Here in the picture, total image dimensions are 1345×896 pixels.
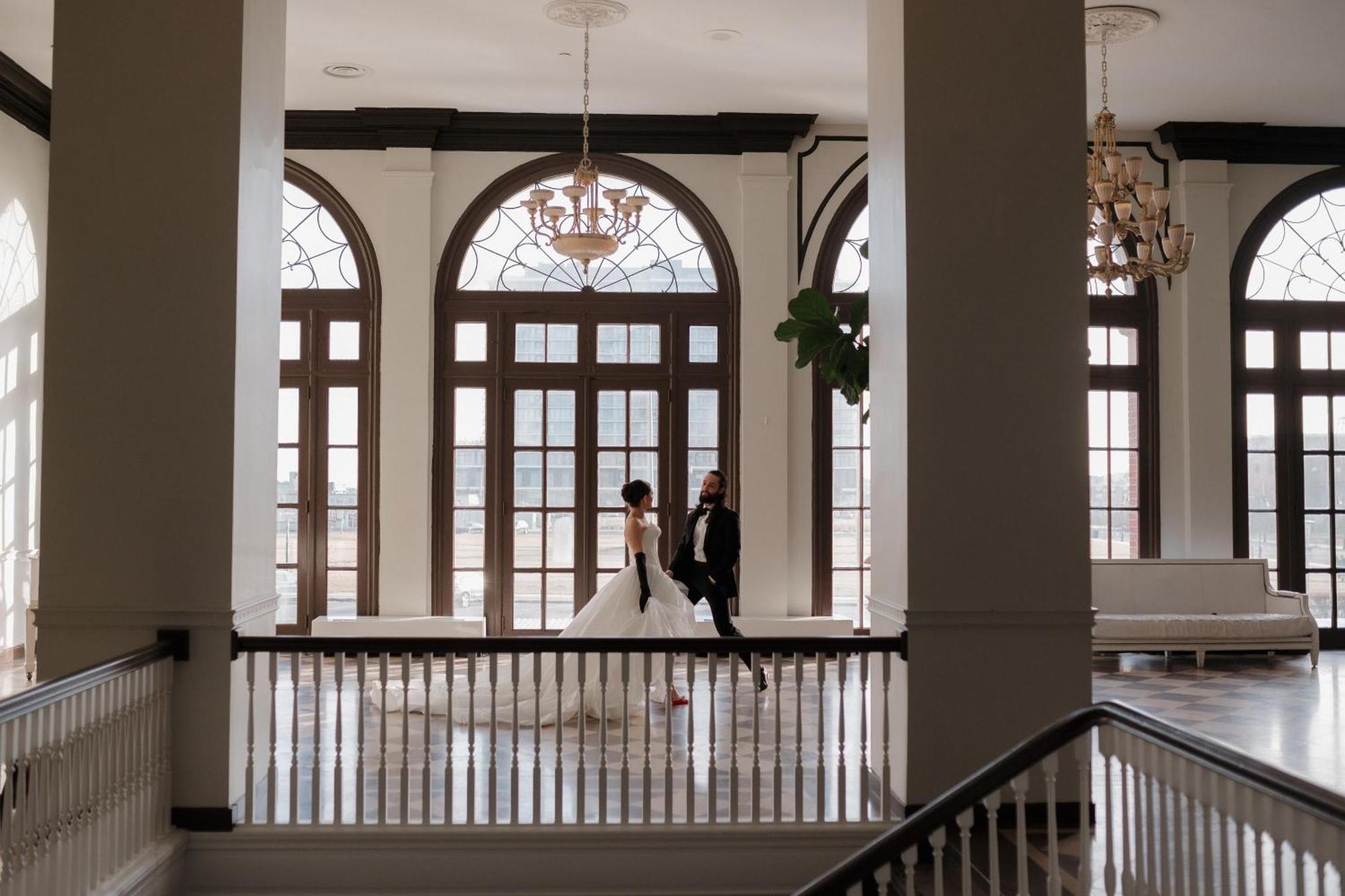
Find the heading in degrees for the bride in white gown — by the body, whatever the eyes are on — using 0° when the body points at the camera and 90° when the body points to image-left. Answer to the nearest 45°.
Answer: approximately 270°

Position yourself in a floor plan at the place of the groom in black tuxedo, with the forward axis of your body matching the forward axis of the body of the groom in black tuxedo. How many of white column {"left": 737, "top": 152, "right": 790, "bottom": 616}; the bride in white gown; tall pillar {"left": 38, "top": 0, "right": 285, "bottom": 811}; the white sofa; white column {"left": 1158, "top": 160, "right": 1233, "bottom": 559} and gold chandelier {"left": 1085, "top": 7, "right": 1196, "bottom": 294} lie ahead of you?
2

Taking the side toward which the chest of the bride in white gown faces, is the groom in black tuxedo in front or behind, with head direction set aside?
in front

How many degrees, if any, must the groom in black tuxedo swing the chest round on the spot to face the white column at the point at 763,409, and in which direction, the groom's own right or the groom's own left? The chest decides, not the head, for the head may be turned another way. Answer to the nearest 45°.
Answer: approximately 135° to the groom's own right

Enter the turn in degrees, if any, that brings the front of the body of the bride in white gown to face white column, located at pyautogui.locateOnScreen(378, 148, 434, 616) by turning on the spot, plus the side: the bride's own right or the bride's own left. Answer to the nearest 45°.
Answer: approximately 135° to the bride's own left

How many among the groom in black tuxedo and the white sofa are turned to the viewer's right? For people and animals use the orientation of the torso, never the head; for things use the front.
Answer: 0

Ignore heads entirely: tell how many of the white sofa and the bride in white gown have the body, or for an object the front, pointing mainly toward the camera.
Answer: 1

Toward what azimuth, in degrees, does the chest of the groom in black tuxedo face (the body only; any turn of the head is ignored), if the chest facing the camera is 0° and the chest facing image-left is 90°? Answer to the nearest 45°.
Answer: approximately 45°
